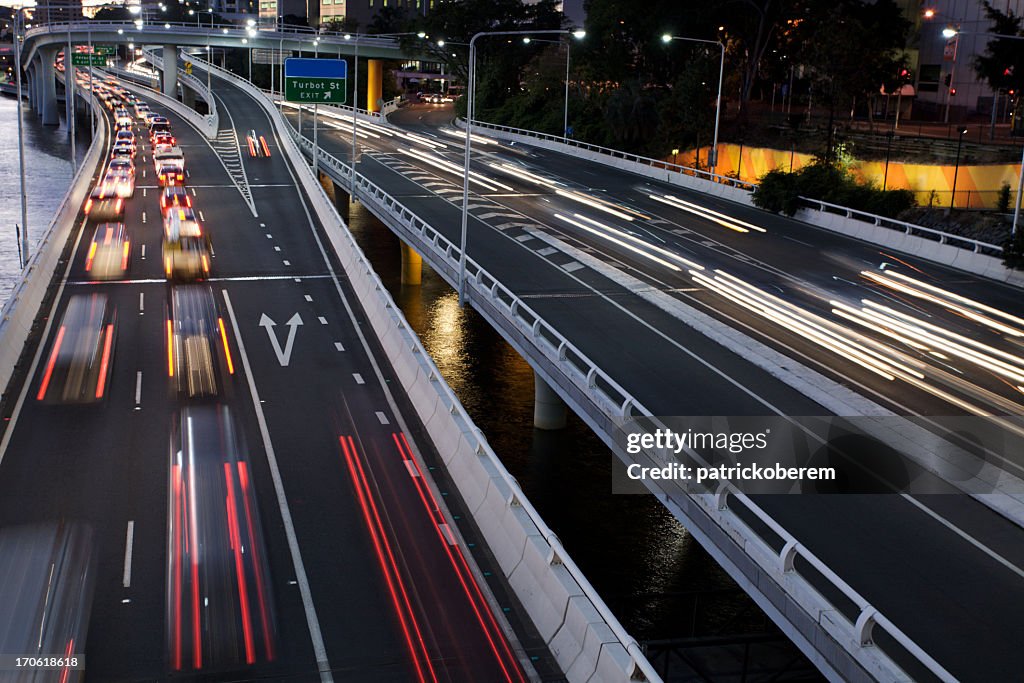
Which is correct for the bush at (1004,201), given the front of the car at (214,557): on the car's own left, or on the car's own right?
on the car's own right

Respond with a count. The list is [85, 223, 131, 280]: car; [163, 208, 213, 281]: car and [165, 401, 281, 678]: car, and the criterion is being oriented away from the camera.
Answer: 3

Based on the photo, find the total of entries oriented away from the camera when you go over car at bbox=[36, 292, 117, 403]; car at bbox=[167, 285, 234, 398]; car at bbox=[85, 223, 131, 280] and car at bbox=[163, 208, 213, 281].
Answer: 4

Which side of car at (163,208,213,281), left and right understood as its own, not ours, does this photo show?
back

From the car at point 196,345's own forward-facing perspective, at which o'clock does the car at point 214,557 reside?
the car at point 214,557 is roughly at 6 o'clock from the car at point 196,345.

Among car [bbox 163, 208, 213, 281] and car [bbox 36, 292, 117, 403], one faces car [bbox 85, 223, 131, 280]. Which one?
car [bbox 36, 292, 117, 403]

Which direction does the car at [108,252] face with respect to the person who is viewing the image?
facing away from the viewer

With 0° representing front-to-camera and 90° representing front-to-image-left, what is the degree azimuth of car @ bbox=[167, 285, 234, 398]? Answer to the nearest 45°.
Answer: approximately 180°

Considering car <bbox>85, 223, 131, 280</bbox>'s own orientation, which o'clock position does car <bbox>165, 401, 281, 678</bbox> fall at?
car <bbox>165, 401, 281, 678</bbox> is roughly at 6 o'clock from car <bbox>85, 223, 131, 280</bbox>.

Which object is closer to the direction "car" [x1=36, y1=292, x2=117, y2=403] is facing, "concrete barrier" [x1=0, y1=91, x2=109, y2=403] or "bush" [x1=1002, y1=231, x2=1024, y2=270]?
the concrete barrier

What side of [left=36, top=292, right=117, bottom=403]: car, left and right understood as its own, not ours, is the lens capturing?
back

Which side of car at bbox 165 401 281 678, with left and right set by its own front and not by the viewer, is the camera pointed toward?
back

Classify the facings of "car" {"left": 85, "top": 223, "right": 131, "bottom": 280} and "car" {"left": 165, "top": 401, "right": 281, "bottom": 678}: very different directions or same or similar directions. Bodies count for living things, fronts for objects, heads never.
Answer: same or similar directions

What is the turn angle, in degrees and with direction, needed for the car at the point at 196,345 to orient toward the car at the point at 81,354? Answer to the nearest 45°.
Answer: approximately 90° to its left

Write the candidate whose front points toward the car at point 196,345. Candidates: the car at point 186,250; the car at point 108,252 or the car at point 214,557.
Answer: the car at point 214,557

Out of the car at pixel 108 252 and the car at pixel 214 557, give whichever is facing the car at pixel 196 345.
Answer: the car at pixel 214 557

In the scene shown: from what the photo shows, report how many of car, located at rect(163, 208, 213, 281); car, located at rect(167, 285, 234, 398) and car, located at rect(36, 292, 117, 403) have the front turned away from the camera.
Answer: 3

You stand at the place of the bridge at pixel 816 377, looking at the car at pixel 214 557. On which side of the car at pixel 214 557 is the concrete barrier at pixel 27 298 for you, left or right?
right

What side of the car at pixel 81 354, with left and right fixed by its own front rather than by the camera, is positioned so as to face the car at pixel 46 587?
back
